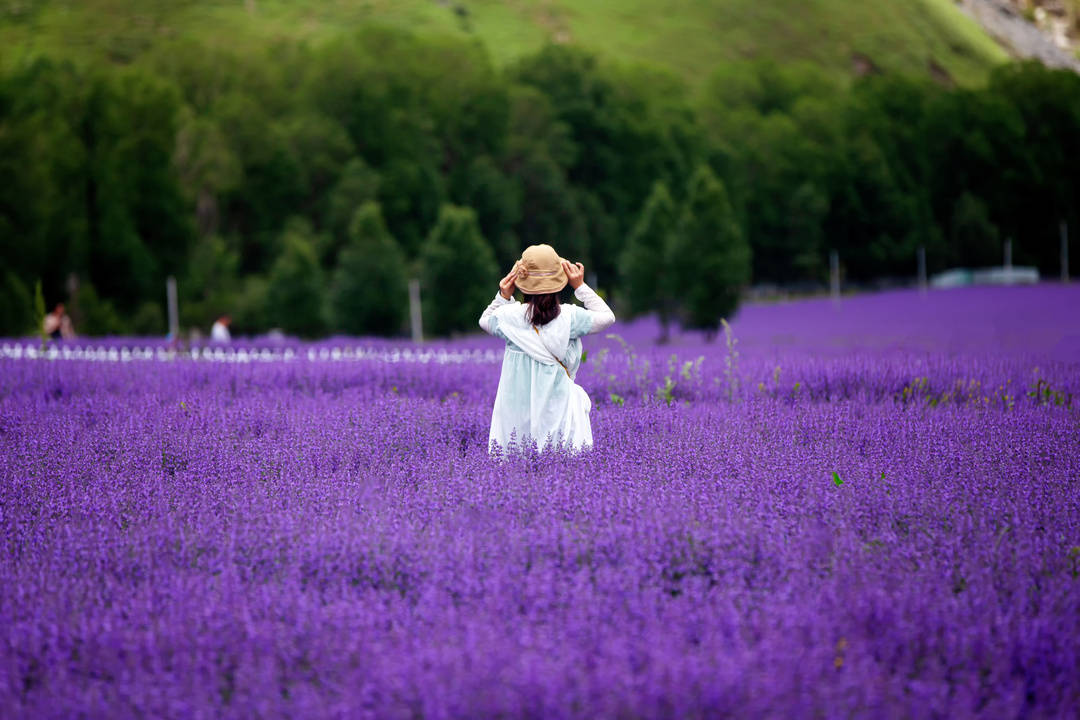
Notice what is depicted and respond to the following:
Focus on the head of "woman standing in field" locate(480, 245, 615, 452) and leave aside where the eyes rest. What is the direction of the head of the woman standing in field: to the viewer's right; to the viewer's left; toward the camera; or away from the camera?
away from the camera

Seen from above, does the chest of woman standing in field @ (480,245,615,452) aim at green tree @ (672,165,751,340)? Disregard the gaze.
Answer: yes

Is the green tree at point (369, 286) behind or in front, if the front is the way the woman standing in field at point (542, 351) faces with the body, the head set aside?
in front

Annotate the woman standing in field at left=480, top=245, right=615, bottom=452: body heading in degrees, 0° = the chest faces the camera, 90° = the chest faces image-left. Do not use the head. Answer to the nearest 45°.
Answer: approximately 180°

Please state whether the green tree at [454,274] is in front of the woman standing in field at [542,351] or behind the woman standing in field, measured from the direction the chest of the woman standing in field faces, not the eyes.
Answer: in front

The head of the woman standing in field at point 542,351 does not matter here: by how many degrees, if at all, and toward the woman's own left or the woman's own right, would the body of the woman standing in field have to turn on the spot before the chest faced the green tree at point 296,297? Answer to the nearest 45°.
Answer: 0° — they already face it

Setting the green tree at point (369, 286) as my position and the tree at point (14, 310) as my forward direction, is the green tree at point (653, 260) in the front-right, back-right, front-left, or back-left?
back-left
